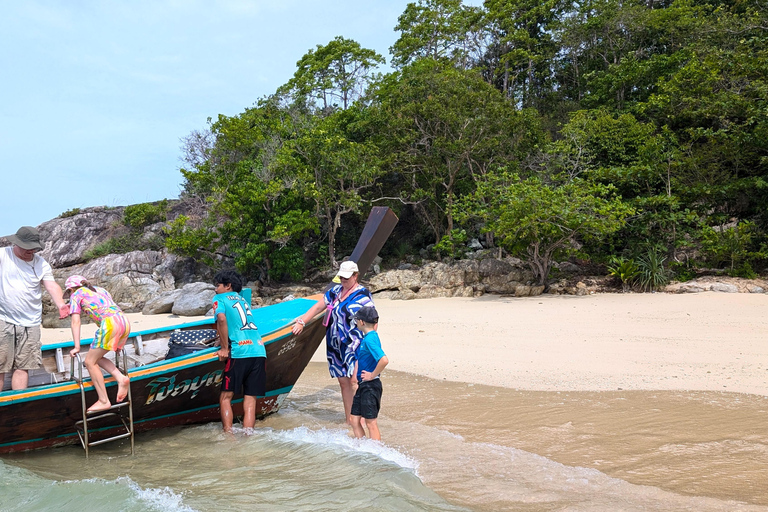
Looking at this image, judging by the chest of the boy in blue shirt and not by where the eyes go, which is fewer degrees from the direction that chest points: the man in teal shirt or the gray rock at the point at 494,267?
the man in teal shirt

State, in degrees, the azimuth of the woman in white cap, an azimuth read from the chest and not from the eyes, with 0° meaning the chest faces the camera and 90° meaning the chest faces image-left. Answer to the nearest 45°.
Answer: approximately 45°

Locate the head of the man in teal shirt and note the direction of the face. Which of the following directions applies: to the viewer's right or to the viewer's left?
to the viewer's left

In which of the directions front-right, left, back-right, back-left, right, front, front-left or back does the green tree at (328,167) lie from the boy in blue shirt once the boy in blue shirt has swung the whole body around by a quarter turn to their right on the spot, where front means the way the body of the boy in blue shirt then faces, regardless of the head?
front

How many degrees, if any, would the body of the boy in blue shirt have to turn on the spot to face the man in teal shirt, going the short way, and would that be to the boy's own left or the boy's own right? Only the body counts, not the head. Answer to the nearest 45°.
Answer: approximately 45° to the boy's own right

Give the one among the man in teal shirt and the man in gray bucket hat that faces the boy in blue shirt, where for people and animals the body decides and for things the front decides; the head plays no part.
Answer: the man in gray bucket hat

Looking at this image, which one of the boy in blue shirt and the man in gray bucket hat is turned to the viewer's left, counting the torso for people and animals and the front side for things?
the boy in blue shirt

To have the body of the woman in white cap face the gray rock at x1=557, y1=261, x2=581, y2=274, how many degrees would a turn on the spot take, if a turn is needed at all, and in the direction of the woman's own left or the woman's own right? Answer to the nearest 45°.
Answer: approximately 180°

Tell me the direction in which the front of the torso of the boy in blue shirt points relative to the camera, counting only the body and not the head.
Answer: to the viewer's left
